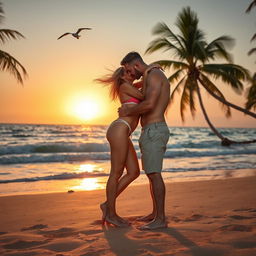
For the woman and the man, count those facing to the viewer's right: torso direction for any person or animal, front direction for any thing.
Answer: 1

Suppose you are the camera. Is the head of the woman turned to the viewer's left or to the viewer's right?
to the viewer's right

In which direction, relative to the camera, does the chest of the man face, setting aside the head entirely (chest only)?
to the viewer's left

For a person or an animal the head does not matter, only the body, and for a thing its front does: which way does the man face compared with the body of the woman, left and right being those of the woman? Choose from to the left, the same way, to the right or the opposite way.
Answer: the opposite way

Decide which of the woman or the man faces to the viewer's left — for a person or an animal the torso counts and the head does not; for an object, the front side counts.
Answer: the man

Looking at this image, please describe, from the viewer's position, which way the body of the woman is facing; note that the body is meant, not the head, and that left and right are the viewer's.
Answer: facing to the right of the viewer
